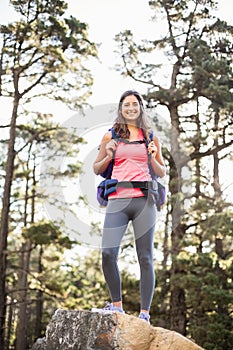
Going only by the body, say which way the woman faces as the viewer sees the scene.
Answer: toward the camera
